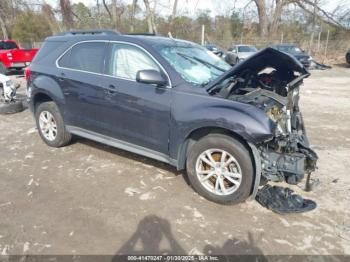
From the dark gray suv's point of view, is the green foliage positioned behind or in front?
behind

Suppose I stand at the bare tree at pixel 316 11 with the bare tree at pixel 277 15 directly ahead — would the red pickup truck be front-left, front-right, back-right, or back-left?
front-left

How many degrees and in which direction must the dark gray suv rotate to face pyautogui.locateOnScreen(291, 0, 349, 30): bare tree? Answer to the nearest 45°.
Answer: approximately 90° to its left

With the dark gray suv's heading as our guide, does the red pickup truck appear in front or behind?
behind

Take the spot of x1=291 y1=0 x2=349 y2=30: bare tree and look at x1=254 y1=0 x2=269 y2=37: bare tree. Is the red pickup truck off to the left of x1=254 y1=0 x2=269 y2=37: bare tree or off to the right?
left

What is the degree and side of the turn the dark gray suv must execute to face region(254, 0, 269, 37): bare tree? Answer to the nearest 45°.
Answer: approximately 135° to its left

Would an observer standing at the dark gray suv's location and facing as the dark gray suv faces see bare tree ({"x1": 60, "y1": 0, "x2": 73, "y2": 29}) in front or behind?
behind
